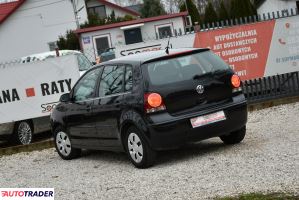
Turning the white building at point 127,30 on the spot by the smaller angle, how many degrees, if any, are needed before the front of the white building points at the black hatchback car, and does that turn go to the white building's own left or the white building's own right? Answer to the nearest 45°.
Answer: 0° — it already faces it

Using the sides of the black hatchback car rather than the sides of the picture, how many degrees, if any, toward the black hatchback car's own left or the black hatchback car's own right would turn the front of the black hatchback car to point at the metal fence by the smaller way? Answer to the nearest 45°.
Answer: approximately 90° to the black hatchback car's own right

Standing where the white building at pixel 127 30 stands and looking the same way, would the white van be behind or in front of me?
in front

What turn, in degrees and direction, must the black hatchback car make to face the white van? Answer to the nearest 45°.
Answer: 0° — it already faces it

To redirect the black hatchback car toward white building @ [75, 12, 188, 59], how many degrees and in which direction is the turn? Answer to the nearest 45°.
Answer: approximately 45° to its right

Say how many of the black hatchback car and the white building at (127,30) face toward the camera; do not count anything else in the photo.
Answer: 1

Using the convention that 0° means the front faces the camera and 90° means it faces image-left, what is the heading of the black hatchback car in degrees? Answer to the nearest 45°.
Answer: approximately 135°

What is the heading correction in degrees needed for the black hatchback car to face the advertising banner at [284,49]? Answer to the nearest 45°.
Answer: approximately 90° to its right

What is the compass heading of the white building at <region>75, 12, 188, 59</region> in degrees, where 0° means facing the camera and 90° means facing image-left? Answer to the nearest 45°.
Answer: approximately 0°
